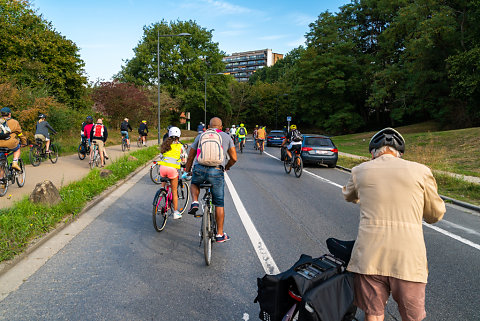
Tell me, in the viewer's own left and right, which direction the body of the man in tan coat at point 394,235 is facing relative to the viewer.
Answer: facing away from the viewer

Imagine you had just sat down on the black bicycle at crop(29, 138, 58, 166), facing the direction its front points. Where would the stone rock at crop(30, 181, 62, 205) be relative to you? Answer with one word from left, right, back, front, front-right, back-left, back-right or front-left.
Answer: back-right

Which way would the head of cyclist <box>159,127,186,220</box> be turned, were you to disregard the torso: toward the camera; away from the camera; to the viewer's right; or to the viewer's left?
away from the camera

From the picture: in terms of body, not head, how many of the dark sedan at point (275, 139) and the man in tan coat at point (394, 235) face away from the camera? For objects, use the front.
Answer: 2

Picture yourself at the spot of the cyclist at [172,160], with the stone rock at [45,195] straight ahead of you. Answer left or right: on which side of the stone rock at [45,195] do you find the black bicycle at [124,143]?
right

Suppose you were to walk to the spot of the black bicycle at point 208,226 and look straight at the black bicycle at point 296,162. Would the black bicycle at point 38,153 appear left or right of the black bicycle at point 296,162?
left

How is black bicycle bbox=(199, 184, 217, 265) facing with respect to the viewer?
away from the camera

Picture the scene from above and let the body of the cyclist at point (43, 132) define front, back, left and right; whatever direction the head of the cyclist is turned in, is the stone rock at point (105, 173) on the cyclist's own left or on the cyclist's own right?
on the cyclist's own right

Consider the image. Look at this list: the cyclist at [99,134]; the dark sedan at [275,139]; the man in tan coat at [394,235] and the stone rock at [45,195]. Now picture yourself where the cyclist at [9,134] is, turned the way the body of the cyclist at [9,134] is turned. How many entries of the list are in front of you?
2

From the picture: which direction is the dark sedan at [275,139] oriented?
away from the camera
